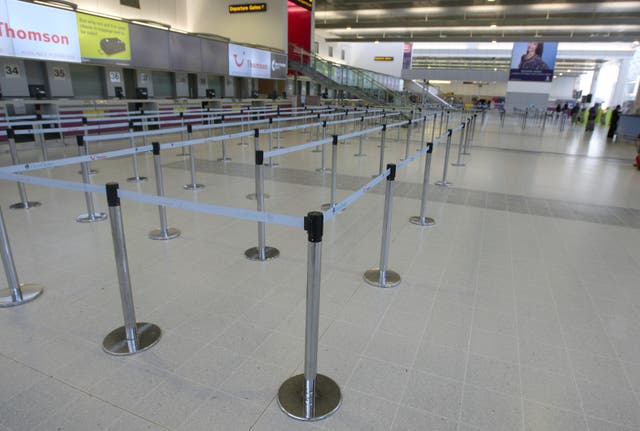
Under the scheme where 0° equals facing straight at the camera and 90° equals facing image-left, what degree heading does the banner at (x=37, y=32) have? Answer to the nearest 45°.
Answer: approximately 315°

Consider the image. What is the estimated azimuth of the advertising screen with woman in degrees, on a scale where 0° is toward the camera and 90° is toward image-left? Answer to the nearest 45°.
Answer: approximately 0°

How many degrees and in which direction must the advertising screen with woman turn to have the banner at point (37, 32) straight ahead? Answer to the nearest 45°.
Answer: approximately 45° to its right

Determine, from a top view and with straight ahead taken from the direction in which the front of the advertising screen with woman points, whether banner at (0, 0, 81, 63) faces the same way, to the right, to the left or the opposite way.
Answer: to the left

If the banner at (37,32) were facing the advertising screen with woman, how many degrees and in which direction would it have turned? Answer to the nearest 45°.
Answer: approximately 45° to its left
